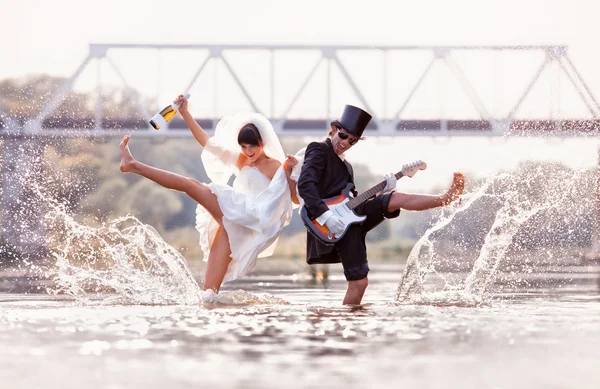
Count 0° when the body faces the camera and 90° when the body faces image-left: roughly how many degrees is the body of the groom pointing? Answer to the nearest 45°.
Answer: approximately 315°

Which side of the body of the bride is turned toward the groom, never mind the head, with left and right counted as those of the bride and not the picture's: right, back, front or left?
left

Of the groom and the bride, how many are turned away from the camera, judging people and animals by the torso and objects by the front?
0

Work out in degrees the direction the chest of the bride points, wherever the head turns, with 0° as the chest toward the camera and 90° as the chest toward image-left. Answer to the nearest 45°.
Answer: approximately 45°
